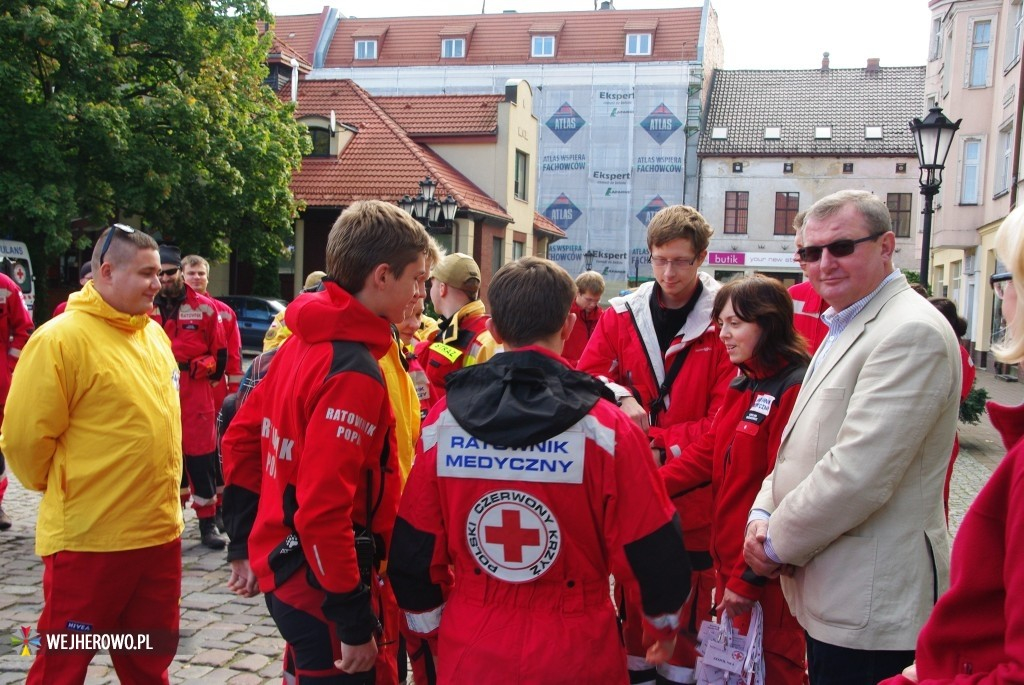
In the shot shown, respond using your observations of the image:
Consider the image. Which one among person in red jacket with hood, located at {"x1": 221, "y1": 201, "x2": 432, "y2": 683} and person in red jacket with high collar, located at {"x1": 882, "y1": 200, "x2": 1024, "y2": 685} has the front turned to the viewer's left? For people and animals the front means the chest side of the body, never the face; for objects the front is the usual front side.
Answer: person in red jacket with high collar, located at {"x1": 882, "y1": 200, "x2": 1024, "y2": 685}

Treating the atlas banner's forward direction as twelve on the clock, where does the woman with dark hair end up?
The woman with dark hair is roughly at 12 o'clock from the atlas banner.

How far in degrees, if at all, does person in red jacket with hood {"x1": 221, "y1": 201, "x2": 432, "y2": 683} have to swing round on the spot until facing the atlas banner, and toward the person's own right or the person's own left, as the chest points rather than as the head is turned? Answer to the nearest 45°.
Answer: approximately 45° to the person's own left

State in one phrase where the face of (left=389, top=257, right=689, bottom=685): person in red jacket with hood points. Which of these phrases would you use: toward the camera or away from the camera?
away from the camera

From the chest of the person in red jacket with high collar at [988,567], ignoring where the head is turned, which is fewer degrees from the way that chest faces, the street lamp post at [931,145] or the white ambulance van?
the white ambulance van

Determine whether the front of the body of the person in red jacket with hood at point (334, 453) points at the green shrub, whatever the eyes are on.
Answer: yes

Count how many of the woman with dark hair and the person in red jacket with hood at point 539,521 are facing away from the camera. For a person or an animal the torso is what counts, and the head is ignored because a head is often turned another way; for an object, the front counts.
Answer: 1

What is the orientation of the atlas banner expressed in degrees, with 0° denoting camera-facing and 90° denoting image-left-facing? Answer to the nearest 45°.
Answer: approximately 0°

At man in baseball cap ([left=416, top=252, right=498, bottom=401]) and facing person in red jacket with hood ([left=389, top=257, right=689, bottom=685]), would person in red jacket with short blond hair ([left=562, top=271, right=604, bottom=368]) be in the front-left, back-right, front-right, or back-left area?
back-left

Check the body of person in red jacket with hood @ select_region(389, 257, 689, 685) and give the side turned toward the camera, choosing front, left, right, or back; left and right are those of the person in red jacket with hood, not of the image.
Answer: back

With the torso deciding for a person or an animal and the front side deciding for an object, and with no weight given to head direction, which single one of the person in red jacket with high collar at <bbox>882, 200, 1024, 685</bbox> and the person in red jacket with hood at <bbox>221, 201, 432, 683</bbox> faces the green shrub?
the person in red jacket with hood at <bbox>221, 201, 432, 683</bbox>

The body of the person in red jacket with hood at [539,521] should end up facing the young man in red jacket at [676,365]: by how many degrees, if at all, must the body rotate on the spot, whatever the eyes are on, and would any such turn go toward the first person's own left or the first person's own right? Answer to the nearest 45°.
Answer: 0° — they already face them
